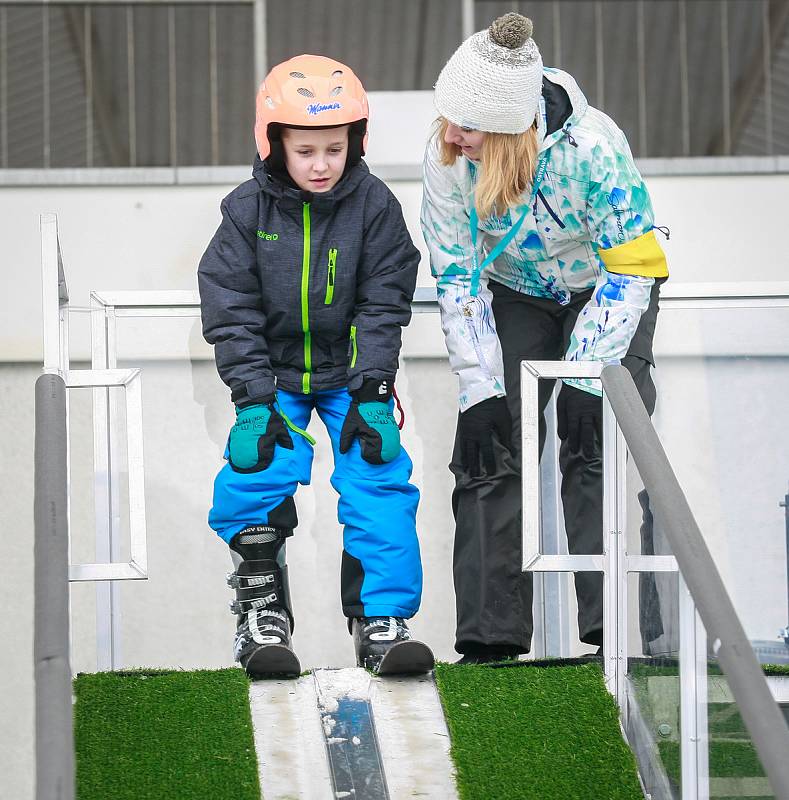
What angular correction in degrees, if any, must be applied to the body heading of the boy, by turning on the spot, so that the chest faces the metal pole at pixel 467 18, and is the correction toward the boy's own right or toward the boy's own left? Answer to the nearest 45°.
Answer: approximately 180°

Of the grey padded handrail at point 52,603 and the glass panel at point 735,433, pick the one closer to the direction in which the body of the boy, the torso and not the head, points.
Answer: the grey padded handrail

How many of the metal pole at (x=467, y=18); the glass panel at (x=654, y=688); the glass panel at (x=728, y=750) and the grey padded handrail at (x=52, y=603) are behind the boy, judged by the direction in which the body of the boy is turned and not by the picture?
1

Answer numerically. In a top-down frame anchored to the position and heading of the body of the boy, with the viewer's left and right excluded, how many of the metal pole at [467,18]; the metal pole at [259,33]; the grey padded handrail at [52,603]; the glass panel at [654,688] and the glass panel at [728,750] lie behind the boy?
2

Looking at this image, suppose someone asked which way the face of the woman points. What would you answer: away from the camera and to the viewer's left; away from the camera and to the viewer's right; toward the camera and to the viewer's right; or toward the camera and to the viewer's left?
toward the camera and to the viewer's left

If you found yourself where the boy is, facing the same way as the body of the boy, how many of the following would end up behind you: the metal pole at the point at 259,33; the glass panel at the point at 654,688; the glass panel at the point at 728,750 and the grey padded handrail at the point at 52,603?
1

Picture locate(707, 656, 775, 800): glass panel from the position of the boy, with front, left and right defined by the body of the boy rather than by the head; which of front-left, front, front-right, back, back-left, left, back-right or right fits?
front-left

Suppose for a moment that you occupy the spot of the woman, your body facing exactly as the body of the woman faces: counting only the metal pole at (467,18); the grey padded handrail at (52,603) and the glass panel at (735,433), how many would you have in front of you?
1

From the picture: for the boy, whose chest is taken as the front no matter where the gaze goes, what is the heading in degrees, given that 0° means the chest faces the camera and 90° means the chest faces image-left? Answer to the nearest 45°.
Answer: approximately 0°

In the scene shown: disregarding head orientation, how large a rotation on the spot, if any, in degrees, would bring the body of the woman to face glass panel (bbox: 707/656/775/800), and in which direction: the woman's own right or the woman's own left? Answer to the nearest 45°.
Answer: approximately 45° to the woman's own left

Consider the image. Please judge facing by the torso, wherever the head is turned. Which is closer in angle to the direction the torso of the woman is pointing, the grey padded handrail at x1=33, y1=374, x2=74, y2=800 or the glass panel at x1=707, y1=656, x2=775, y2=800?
the grey padded handrail

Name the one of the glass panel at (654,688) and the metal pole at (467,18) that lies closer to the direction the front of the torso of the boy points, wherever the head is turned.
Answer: the glass panel

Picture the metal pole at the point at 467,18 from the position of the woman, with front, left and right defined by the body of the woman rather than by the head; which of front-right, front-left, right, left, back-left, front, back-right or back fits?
back-right

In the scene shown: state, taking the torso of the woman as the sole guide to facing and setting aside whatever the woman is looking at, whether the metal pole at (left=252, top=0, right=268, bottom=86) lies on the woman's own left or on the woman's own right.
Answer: on the woman's own right

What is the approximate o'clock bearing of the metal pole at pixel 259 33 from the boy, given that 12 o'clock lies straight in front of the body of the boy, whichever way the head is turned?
The metal pole is roughly at 6 o'clock from the boy.

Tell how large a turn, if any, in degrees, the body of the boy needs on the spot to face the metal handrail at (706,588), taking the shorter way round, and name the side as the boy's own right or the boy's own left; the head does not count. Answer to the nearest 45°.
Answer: approximately 45° to the boy's own left

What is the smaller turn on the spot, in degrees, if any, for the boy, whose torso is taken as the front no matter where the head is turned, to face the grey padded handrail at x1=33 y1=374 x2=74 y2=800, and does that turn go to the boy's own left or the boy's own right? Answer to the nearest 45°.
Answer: approximately 45° to the boy's own right

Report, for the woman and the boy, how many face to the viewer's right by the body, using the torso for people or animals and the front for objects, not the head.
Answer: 0

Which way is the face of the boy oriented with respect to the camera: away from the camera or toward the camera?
toward the camera

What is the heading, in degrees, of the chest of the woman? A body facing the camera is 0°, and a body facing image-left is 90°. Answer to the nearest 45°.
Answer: approximately 45°
